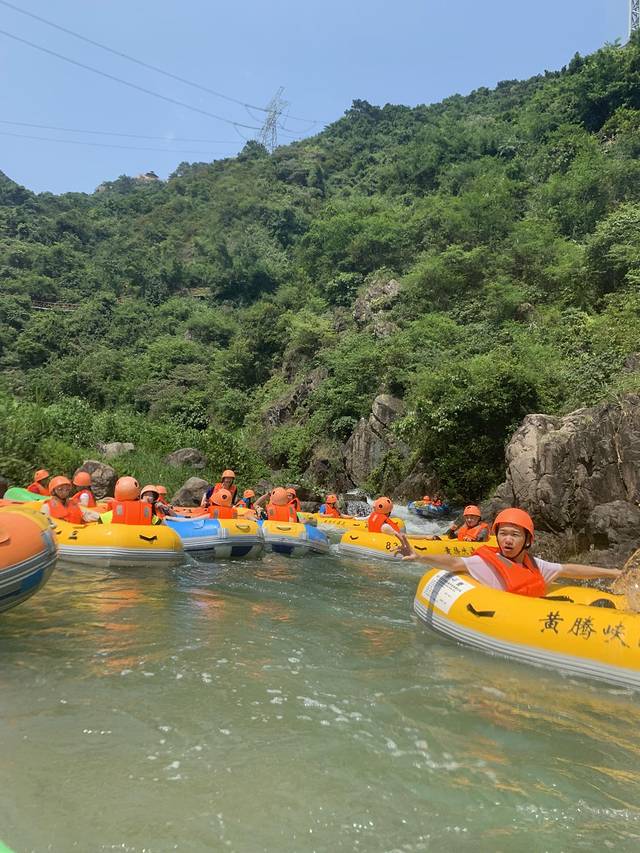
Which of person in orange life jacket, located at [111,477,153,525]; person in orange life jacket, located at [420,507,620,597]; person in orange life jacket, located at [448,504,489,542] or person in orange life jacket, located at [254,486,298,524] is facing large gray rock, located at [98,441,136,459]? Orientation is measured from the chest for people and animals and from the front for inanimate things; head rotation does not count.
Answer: person in orange life jacket, located at [111,477,153,525]

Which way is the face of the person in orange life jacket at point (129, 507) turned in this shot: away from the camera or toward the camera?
away from the camera

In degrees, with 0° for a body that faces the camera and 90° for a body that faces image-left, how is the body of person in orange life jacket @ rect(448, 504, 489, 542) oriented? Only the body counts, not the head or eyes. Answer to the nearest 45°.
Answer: approximately 0°

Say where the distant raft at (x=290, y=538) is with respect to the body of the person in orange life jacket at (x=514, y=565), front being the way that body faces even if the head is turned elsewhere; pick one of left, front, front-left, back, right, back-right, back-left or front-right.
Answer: back-right

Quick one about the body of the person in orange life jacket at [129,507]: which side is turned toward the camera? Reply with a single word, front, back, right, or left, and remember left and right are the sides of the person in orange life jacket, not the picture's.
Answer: back
